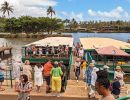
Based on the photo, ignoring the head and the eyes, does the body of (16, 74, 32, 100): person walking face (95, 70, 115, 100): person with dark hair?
no

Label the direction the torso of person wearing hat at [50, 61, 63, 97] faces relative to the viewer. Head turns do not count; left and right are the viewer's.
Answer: facing away from the viewer

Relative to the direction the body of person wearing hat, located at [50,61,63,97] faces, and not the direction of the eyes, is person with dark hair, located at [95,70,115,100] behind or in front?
behind

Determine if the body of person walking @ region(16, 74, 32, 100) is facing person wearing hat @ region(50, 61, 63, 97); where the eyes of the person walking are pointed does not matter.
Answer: no
